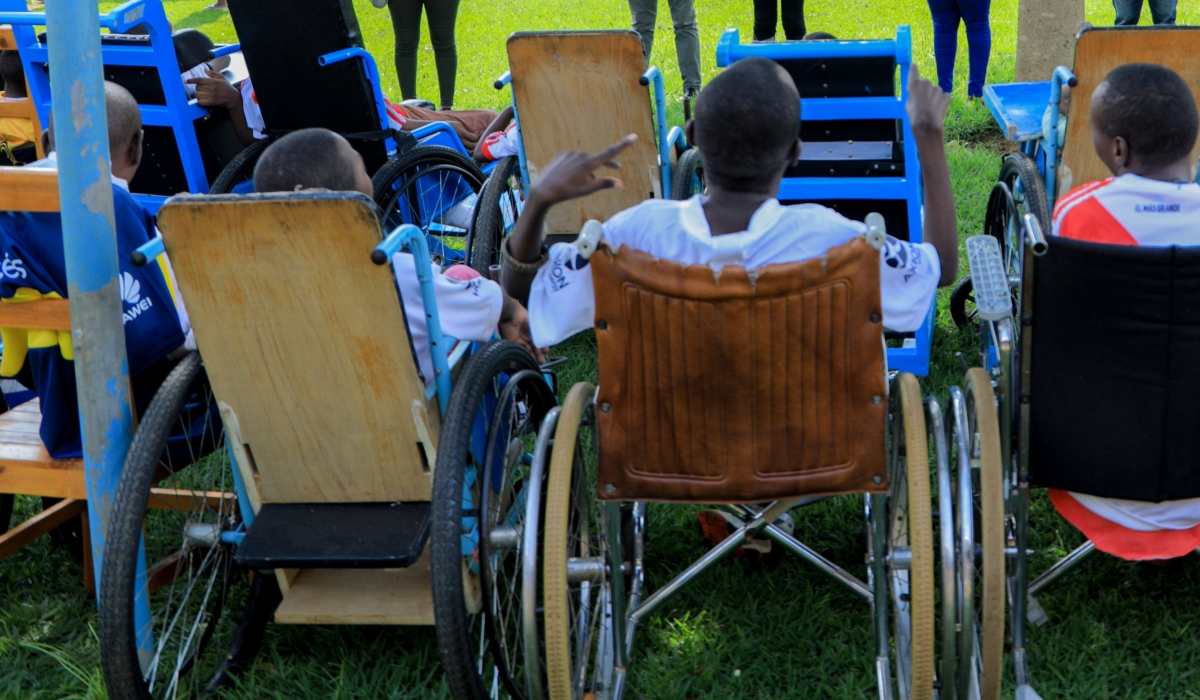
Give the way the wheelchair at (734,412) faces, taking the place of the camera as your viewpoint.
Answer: facing away from the viewer

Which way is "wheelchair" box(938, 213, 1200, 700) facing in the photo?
away from the camera

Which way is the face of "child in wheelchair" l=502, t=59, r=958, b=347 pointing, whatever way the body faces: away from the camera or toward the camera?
away from the camera

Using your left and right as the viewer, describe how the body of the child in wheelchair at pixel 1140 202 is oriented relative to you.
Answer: facing away from the viewer

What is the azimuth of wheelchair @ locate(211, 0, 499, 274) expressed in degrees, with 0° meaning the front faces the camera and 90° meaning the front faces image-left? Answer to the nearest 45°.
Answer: approximately 225°

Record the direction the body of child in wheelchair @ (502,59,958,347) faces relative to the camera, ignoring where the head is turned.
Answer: away from the camera

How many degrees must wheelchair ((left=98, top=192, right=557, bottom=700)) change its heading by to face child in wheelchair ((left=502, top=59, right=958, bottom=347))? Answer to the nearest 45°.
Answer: approximately 45° to its right

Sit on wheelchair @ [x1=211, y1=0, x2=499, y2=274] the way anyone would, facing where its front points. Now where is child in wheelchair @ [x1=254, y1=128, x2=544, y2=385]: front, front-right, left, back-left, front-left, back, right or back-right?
back-right

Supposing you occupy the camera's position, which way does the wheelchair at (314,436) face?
facing away from the viewer and to the right of the viewer
